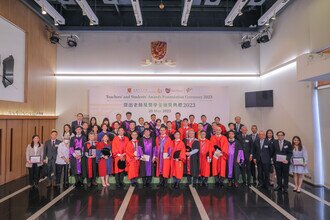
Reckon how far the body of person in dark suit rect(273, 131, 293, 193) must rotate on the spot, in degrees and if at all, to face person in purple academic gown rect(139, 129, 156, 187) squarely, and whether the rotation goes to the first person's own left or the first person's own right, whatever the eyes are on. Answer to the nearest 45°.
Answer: approximately 90° to the first person's own right

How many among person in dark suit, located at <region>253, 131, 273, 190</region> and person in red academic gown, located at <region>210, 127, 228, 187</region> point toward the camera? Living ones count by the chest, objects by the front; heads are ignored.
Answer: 2

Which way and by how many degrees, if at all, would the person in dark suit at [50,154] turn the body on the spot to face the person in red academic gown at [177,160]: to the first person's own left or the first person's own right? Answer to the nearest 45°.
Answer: approximately 45° to the first person's own left

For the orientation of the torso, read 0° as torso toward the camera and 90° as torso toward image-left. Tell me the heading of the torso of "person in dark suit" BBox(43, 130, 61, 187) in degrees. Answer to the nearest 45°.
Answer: approximately 0°

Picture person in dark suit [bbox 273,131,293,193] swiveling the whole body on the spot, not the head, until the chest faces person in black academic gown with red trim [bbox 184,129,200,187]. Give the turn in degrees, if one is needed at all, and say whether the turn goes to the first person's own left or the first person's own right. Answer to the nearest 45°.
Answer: approximately 90° to the first person's own right

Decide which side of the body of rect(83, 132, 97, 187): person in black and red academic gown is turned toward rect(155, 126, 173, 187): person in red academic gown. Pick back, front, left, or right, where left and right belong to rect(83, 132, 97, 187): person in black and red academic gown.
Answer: left

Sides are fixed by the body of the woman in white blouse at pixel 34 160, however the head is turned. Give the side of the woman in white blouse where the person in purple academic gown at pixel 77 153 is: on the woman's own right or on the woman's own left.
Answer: on the woman's own left

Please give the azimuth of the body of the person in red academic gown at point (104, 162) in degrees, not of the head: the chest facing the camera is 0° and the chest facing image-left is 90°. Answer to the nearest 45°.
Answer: approximately 0°
